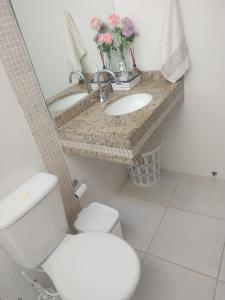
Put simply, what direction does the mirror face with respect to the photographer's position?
facing the viewer and to the right of the viewer

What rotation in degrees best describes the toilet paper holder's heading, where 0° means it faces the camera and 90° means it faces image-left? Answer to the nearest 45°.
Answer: approximately 315°

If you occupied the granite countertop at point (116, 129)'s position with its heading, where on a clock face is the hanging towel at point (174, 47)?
The hanging towel is roughly at 9 o'clock from the granite countertop.

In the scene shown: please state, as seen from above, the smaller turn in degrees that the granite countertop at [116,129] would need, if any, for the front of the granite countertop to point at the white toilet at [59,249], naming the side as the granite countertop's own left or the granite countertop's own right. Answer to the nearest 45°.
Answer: approximately 90° to the granite countertop's own right

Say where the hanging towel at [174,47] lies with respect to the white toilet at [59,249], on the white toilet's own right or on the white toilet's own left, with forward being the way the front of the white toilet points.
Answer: on the white toilet's own left

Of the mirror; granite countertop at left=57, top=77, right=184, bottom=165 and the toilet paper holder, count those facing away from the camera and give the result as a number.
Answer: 0

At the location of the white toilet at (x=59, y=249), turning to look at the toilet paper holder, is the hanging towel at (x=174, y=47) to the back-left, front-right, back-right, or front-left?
front-right

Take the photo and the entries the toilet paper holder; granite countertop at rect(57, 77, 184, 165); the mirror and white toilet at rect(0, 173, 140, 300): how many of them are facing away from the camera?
0

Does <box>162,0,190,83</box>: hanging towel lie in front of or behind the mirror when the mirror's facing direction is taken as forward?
in front

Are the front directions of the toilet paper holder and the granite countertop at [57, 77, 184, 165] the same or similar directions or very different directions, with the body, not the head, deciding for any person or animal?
same or similar directions

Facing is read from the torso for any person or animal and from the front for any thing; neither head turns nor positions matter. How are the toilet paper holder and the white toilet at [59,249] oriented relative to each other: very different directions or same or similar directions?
same or similar directions

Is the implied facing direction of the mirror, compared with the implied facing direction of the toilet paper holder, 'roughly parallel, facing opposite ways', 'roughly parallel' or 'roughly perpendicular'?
roughly parallel

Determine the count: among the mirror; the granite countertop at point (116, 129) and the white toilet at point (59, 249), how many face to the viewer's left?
0

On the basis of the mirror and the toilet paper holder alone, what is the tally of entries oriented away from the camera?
0
